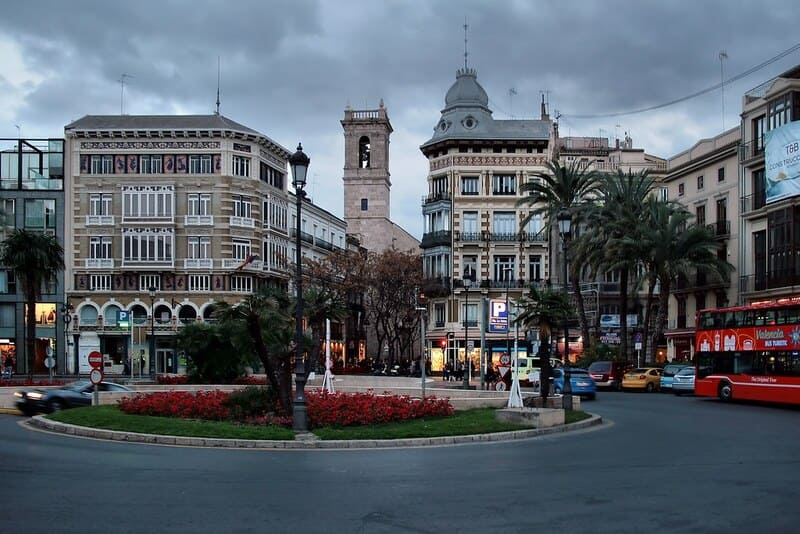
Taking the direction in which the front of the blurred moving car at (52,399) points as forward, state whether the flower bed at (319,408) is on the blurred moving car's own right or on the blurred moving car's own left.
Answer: on the blurred moving car's own left

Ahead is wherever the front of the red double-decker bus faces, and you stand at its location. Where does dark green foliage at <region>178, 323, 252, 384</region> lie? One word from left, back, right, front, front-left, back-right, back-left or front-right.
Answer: front-left

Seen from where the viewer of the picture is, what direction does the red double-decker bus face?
facing away from the viewer and to the left of the viewer

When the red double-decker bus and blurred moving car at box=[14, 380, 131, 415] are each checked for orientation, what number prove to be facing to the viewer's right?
0

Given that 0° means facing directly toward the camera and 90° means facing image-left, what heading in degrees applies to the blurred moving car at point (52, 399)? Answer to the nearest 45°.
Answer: approximately 45°

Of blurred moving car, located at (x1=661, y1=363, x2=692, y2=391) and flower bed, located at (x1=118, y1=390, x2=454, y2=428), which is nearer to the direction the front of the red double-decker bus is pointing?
the blurred moving car
